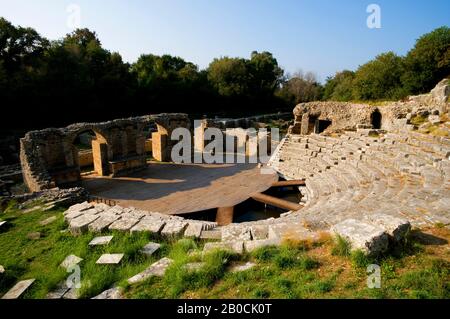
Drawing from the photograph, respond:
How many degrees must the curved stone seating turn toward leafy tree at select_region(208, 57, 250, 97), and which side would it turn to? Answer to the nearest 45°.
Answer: approximately 45° to its right

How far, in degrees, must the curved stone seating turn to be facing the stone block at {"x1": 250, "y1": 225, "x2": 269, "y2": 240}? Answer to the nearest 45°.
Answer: approximately 90° to its left

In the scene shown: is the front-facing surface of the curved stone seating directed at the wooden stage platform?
yes

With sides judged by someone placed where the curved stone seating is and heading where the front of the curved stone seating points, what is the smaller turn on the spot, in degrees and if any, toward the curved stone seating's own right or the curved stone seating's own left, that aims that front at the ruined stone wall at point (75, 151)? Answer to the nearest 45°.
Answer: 0° — it already faces it

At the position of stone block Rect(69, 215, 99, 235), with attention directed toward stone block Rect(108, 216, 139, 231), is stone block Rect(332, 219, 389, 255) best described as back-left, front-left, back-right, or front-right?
front-right

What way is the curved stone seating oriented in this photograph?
to the viewer's left

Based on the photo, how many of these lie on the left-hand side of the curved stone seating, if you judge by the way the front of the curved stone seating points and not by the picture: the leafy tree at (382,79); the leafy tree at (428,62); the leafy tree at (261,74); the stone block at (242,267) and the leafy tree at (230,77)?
1

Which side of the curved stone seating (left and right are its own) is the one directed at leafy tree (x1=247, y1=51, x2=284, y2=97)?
right

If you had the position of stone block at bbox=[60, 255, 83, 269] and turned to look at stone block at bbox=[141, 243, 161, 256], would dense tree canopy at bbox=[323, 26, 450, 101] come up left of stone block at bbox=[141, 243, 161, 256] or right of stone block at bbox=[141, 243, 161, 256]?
left

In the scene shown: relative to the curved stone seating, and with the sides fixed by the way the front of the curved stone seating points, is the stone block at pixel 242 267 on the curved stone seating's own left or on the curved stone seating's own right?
on the curved stone seating's own left

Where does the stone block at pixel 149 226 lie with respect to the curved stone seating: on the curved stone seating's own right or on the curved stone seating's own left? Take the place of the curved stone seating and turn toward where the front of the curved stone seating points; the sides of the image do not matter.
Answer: on the curved stone seating's own left

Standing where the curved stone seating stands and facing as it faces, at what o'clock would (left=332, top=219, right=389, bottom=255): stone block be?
The stone block is roughly at 9 o'clock from the curved stone seating.

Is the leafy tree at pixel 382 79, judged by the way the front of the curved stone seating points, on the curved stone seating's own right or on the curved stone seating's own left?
on the curved stone seating's own right

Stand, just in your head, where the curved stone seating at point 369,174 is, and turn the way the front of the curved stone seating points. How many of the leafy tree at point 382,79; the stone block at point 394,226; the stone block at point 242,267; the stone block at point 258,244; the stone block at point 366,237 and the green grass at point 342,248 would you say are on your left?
5

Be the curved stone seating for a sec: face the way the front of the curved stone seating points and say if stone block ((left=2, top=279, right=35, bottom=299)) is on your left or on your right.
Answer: on your left

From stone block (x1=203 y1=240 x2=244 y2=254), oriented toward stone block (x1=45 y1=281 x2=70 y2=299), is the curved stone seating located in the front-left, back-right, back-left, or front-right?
back-right

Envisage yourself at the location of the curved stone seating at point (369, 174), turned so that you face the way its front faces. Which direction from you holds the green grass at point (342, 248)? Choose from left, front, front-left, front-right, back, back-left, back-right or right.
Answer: left

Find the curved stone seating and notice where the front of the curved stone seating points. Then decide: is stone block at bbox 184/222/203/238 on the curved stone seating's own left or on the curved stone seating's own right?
on the curved stone seating's own left
